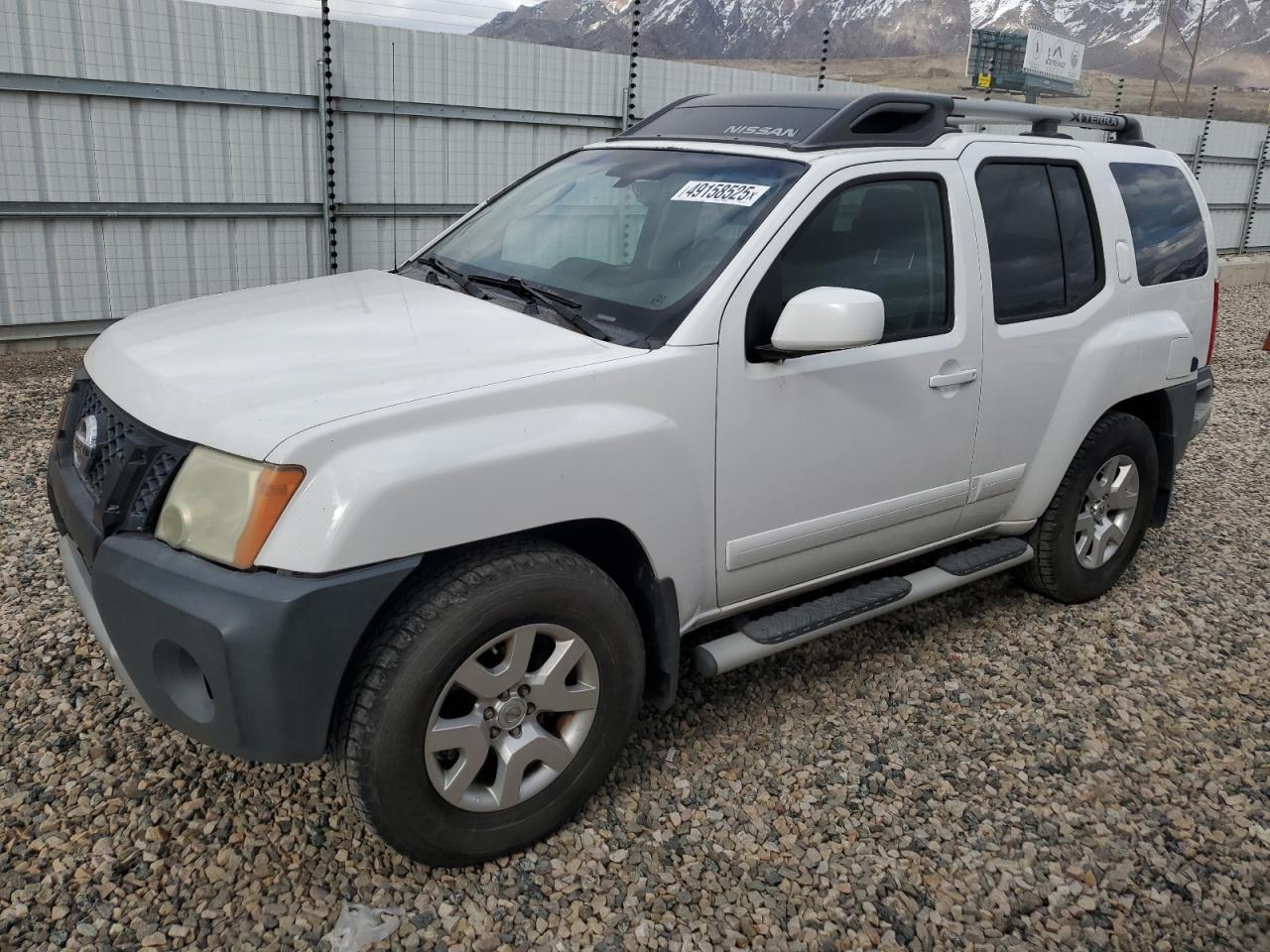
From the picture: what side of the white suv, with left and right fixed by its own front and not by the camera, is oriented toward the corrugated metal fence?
right

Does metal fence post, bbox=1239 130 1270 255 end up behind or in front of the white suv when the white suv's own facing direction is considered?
behind

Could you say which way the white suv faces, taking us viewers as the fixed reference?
facing the viewer and to the left of the viewer
